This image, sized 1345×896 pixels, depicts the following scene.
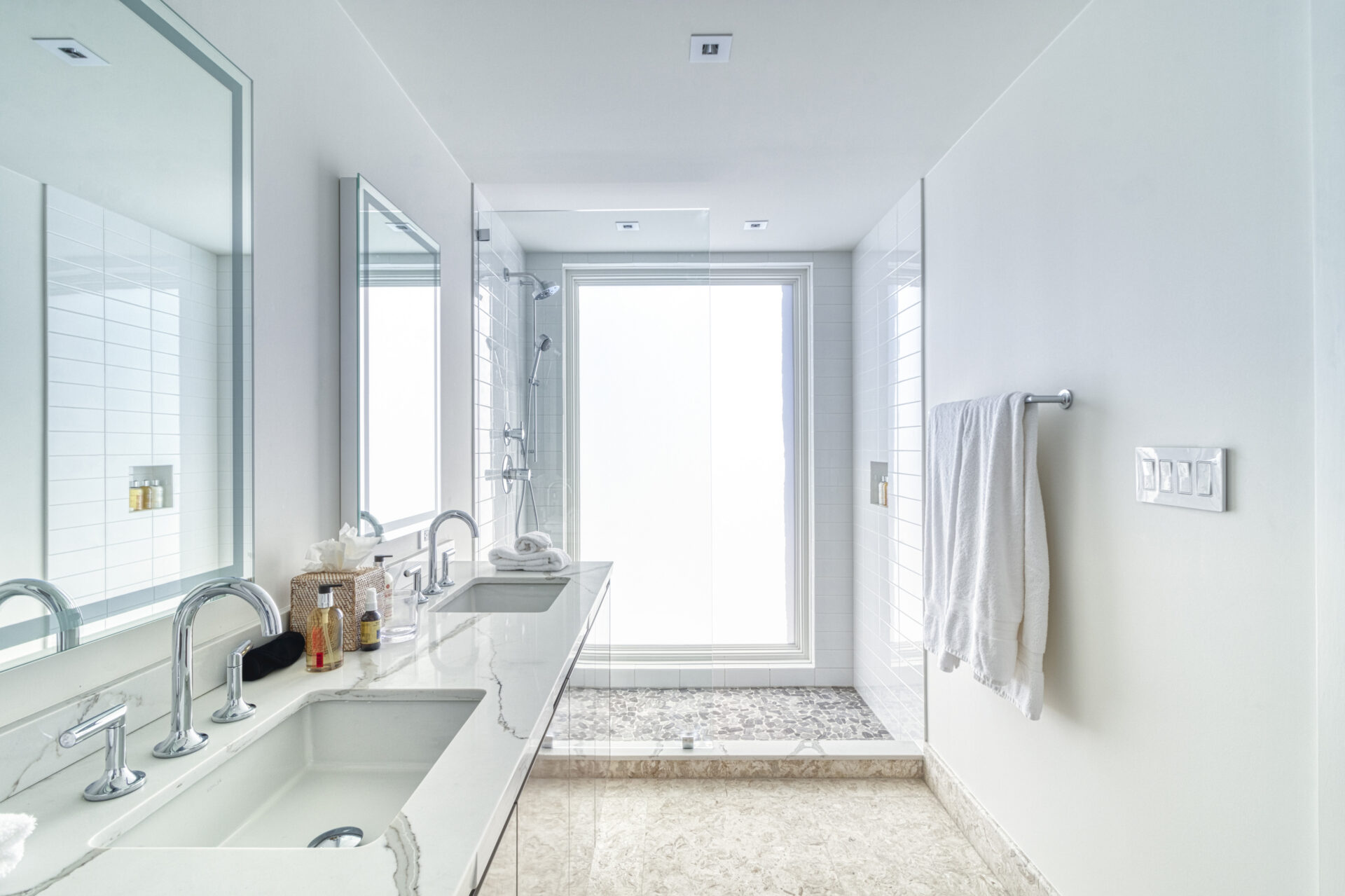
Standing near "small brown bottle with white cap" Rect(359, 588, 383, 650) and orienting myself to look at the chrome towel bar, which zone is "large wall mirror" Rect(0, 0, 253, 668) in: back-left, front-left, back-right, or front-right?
back-right

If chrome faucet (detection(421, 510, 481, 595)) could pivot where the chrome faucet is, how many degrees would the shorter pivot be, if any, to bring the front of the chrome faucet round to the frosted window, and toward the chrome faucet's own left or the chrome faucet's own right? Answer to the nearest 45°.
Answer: approximately 45° to the chrome faucet's own left

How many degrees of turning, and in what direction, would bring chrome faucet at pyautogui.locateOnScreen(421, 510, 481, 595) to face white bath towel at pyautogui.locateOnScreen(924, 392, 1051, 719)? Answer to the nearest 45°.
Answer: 0° — it already faces it

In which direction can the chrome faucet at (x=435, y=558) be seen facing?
to the viewer's right

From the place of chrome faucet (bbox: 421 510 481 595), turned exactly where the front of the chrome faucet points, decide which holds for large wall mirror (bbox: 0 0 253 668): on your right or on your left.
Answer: on your right

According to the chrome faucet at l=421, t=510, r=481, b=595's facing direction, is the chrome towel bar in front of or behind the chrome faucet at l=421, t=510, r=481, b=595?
in front

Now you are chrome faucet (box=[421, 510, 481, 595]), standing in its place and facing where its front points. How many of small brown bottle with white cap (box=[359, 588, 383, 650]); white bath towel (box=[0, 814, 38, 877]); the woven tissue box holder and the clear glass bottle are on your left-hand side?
0
